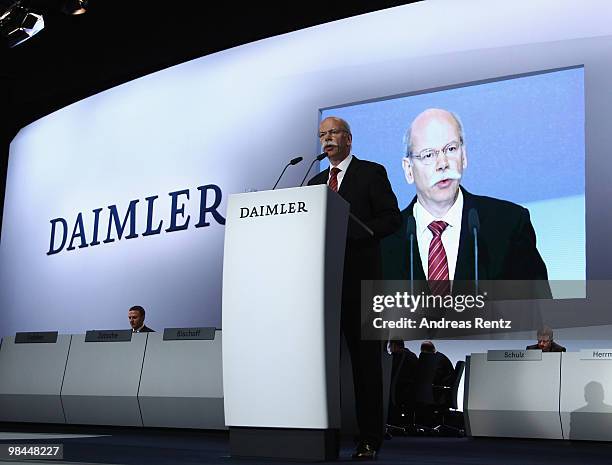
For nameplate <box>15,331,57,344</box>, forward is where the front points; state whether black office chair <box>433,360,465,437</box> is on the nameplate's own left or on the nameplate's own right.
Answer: on the nameplate's own left

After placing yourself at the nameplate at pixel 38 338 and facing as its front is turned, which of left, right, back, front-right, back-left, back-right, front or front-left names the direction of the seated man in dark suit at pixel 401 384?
left

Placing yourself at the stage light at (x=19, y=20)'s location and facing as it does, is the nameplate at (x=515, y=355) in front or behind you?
in front
